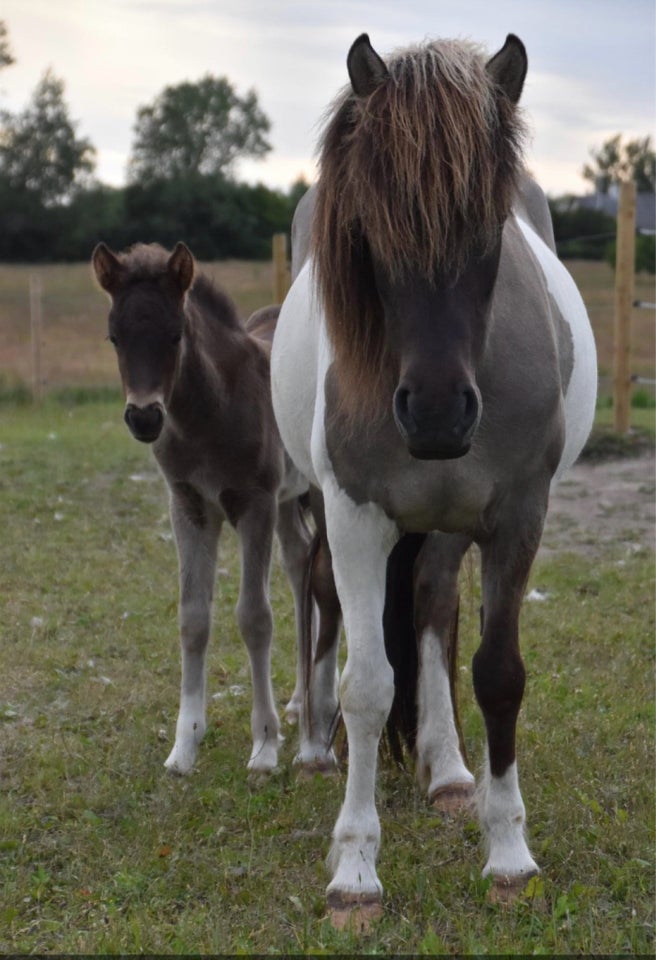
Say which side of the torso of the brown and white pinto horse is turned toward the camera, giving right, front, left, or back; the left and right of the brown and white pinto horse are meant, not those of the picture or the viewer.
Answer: front

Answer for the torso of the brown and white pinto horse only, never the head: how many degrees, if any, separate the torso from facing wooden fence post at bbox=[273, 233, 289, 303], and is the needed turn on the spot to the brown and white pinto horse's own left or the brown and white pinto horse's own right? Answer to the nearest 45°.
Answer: approximately 180°

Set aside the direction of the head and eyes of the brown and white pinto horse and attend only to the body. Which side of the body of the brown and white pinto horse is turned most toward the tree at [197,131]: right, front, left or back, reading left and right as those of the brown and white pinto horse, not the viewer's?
back

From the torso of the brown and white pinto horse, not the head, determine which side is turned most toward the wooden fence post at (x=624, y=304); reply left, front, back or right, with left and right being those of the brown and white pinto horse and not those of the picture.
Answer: back

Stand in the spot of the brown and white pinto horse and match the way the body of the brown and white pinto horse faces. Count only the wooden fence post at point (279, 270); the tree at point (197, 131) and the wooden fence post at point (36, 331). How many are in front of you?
0

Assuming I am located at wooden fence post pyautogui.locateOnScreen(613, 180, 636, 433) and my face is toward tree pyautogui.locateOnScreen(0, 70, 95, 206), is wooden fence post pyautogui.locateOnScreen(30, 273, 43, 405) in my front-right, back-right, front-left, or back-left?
front-left

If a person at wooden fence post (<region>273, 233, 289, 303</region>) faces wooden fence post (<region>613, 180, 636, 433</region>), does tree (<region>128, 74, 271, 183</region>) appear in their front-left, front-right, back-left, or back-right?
back-left

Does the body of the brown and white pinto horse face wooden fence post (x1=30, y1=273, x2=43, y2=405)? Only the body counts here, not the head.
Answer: no

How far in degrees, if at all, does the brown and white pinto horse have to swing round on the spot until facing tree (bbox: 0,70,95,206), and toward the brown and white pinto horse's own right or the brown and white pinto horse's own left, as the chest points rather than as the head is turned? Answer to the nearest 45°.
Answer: approximately 180°
